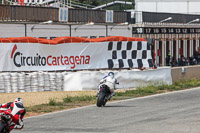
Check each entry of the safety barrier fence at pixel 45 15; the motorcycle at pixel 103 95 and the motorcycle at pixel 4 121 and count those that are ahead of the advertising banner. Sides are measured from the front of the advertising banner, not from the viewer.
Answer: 2

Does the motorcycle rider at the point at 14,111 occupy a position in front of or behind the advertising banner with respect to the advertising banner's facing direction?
in front

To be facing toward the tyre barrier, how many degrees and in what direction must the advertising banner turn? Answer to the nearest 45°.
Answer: approximately 45° to its right

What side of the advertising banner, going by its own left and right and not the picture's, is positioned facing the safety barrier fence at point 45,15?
back

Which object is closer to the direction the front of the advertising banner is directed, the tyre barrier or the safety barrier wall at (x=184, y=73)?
the tyre barrier

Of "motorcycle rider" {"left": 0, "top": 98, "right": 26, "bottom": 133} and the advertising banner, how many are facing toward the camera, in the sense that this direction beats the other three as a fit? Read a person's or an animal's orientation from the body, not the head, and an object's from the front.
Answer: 1

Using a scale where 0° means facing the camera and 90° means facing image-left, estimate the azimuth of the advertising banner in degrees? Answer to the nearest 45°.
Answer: approximately 0°
